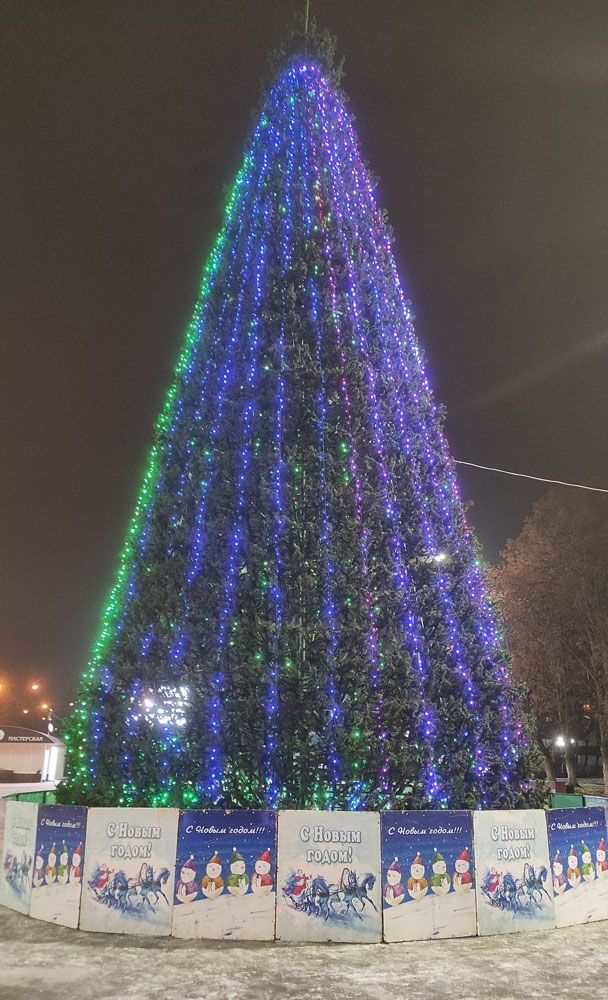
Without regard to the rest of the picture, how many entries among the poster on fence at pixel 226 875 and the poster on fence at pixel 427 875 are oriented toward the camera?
2

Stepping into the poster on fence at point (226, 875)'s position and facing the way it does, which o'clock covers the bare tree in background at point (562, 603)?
The bare tree in background is roughly at 7 o'clock from the poster on fence.

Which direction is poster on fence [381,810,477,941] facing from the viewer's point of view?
toward the camera

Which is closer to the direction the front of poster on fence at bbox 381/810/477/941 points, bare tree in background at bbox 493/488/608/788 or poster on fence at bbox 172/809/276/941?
the poster on fence

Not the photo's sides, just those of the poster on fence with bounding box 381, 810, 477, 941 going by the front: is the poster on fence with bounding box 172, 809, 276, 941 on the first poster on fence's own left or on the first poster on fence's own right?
on the first poster on fence's own right

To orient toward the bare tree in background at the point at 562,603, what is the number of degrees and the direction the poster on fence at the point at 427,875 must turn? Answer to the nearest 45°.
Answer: approximately 180°

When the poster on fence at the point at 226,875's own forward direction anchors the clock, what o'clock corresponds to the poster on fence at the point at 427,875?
the poster on fence at the point at 427,875 is roughly at 9 o'clock from the poster on fence at the point at 226,875.
